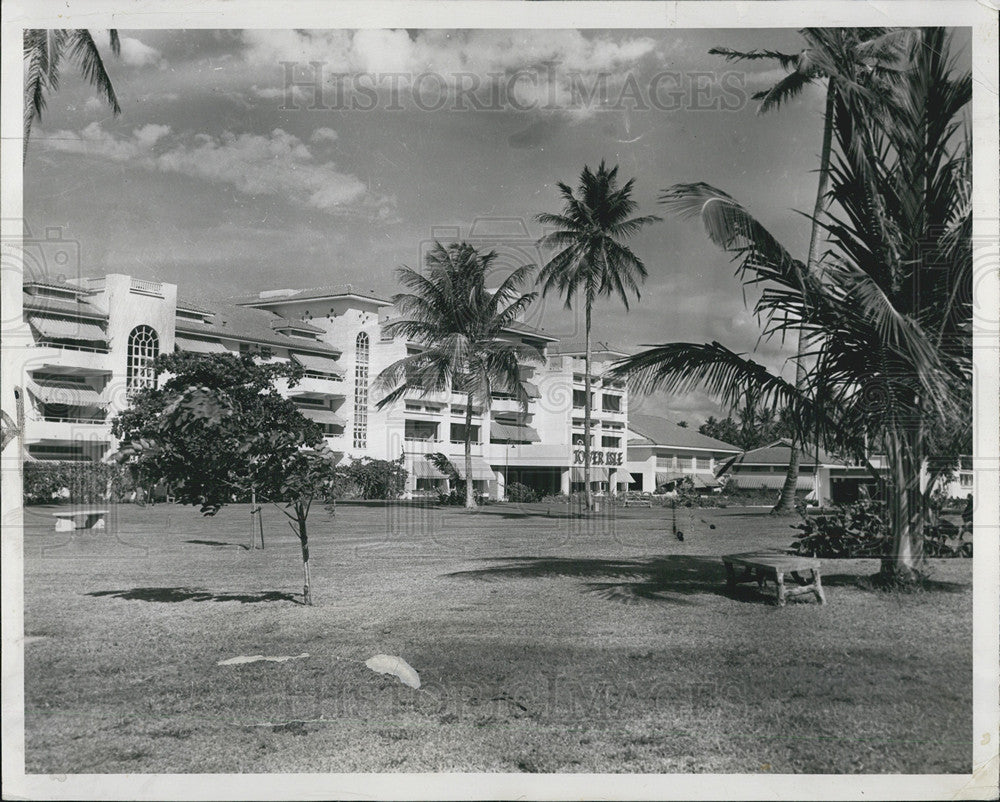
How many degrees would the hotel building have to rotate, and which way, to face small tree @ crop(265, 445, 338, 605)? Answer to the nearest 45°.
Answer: approximately 45° to its right

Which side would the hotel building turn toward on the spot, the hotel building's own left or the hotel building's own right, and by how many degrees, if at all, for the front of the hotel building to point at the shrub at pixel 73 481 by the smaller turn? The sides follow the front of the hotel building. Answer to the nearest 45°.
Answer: approximately 45° to the hotel building's own right

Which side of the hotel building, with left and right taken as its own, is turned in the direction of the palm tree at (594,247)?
front

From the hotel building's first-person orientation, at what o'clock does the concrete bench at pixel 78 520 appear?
The concrete bench is roughly at 2 o'clock from the hotel building.

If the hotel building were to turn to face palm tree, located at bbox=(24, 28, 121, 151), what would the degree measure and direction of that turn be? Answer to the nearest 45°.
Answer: approximately 45° to its right

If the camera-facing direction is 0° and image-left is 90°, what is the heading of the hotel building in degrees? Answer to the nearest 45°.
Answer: approximately 315°

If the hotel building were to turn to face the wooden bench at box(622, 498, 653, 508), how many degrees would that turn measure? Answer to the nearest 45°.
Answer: approximately 90° to its left
